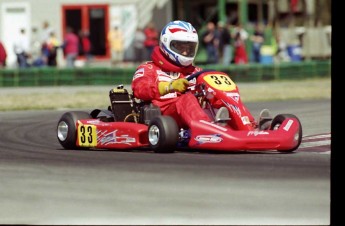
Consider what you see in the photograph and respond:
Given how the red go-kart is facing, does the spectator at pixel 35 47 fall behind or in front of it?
behind

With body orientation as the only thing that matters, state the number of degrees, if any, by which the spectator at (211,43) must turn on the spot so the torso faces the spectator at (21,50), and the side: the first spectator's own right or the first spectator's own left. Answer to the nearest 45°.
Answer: approximately 90° to the first spectator's own right

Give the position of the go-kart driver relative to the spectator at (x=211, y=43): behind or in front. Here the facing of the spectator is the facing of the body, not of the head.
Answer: in front

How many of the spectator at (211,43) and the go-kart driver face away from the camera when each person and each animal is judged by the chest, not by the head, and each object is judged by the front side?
0

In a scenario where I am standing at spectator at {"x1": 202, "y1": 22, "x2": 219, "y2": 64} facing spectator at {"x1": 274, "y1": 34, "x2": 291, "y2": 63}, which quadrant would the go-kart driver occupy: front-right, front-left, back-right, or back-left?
back-right

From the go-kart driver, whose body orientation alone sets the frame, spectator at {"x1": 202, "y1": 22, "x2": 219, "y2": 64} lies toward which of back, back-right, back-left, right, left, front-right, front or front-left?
back-left

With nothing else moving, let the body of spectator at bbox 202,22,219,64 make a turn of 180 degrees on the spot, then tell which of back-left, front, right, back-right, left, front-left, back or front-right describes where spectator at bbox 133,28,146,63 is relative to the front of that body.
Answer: front-left

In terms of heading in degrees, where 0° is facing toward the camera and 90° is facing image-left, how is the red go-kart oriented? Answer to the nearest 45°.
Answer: approximately 315°

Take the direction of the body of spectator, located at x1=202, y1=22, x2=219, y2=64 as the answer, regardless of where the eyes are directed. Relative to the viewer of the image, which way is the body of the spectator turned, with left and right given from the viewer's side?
facing the viewer

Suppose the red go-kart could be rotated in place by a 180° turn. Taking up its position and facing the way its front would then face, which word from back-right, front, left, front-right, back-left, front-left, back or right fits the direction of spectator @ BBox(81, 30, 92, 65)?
front-right

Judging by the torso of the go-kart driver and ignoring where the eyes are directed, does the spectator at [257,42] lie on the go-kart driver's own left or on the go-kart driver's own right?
on the go-kart driver's own left

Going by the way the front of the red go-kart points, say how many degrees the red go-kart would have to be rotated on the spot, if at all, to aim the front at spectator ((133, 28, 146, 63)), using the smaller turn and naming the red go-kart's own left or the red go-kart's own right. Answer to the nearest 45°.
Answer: approximately 135° to the red go-kart's own left

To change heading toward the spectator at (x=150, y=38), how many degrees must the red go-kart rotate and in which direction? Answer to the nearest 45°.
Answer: approximately 135° to its left

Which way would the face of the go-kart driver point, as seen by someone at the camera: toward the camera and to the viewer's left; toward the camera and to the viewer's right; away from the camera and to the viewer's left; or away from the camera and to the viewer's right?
toward the camera and to the viewer's right

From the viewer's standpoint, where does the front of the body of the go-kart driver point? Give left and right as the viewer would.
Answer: facing the viewer and to the right of the viewer

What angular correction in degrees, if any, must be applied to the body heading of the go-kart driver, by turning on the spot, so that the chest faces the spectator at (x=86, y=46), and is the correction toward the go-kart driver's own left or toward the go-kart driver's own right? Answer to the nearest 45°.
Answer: approximately 135° to the go-kart driver's own left
